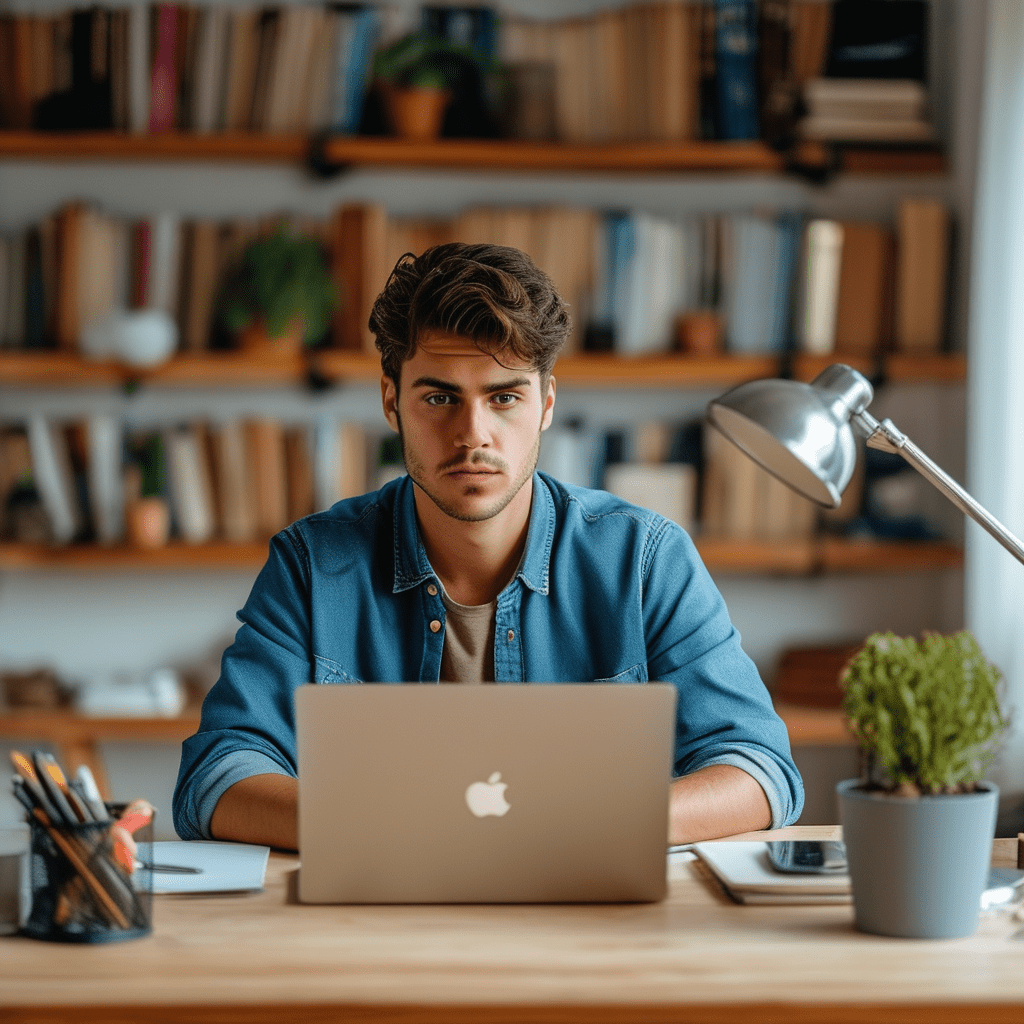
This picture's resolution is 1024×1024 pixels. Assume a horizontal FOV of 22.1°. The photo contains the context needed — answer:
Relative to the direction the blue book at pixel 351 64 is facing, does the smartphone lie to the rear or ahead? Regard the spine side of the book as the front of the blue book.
ahead

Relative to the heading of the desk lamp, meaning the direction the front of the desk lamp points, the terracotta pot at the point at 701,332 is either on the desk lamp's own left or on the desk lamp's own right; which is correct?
on the desk lamp's own right

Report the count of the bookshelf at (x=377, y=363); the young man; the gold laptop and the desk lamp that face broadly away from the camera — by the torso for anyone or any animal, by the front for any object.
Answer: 1

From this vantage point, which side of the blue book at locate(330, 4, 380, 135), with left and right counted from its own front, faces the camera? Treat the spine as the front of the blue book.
front

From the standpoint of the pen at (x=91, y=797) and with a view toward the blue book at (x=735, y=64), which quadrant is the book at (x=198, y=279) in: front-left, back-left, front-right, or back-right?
front-left

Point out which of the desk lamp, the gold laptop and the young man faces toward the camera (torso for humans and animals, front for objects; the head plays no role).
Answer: the young man

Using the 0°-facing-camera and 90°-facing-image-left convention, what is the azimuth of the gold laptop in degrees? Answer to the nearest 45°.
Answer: approximately 180°

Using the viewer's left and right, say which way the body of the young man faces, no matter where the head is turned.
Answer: facing the viewer

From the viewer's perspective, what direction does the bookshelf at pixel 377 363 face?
toward the camera

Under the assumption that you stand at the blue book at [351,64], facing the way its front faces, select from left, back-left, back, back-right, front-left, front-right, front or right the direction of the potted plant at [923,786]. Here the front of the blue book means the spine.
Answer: front

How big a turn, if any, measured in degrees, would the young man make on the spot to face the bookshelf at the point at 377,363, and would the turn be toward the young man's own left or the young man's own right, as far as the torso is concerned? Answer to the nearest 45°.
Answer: approximately 180°

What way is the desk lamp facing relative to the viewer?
to the viewer's left

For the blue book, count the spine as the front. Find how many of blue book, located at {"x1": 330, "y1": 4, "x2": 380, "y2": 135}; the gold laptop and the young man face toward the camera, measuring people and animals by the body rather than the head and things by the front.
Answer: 2

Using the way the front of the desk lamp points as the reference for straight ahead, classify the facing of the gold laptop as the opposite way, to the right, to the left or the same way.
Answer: to the right
